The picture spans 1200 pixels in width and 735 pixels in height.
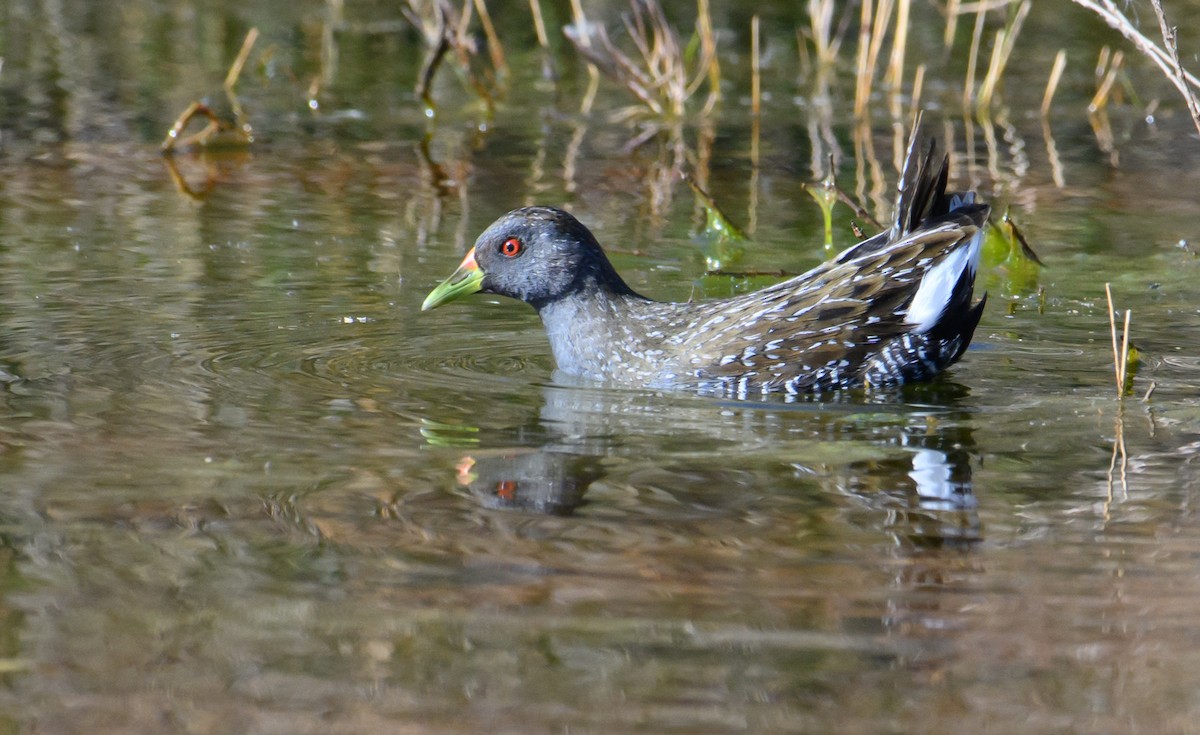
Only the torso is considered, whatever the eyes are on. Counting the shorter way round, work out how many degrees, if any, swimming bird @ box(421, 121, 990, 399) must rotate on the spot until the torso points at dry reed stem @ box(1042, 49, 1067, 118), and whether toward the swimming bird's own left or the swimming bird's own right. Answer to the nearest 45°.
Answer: approximately 90° to the swimming bird's own right

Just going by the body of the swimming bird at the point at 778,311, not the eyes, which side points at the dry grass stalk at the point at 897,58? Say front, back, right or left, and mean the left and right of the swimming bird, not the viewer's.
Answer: right

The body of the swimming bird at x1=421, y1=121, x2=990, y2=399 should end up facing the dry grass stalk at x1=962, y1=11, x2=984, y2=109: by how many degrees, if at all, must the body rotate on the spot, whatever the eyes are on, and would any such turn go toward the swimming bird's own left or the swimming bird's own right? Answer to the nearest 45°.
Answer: approximately 90° to the swimming bird's own right

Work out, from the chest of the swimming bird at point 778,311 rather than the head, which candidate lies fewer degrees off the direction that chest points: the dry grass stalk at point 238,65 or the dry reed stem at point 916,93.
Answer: the dry grass stalk

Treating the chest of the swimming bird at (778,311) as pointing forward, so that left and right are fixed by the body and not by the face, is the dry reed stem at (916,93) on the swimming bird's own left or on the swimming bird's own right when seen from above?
on the swimming bird's own right

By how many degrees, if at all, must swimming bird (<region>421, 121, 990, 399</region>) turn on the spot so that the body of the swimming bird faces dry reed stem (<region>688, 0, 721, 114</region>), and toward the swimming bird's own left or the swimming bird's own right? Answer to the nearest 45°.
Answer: approximately 90° to the swimming bird's own right

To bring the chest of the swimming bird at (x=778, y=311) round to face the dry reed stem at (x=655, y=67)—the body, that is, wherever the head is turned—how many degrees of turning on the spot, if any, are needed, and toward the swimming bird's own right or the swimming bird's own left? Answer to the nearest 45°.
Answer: approximately 90° to the swimming bird's own right

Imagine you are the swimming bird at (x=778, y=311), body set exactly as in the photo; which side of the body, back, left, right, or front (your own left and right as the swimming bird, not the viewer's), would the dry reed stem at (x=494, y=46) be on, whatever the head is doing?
right

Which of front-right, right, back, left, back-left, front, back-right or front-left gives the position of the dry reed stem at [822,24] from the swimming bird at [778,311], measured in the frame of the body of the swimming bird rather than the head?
right

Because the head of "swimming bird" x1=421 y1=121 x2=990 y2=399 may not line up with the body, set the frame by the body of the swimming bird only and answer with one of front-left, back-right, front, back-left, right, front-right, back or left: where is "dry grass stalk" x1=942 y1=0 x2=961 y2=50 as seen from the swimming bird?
right

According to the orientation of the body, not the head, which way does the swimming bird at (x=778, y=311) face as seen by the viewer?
to the viewer's left
